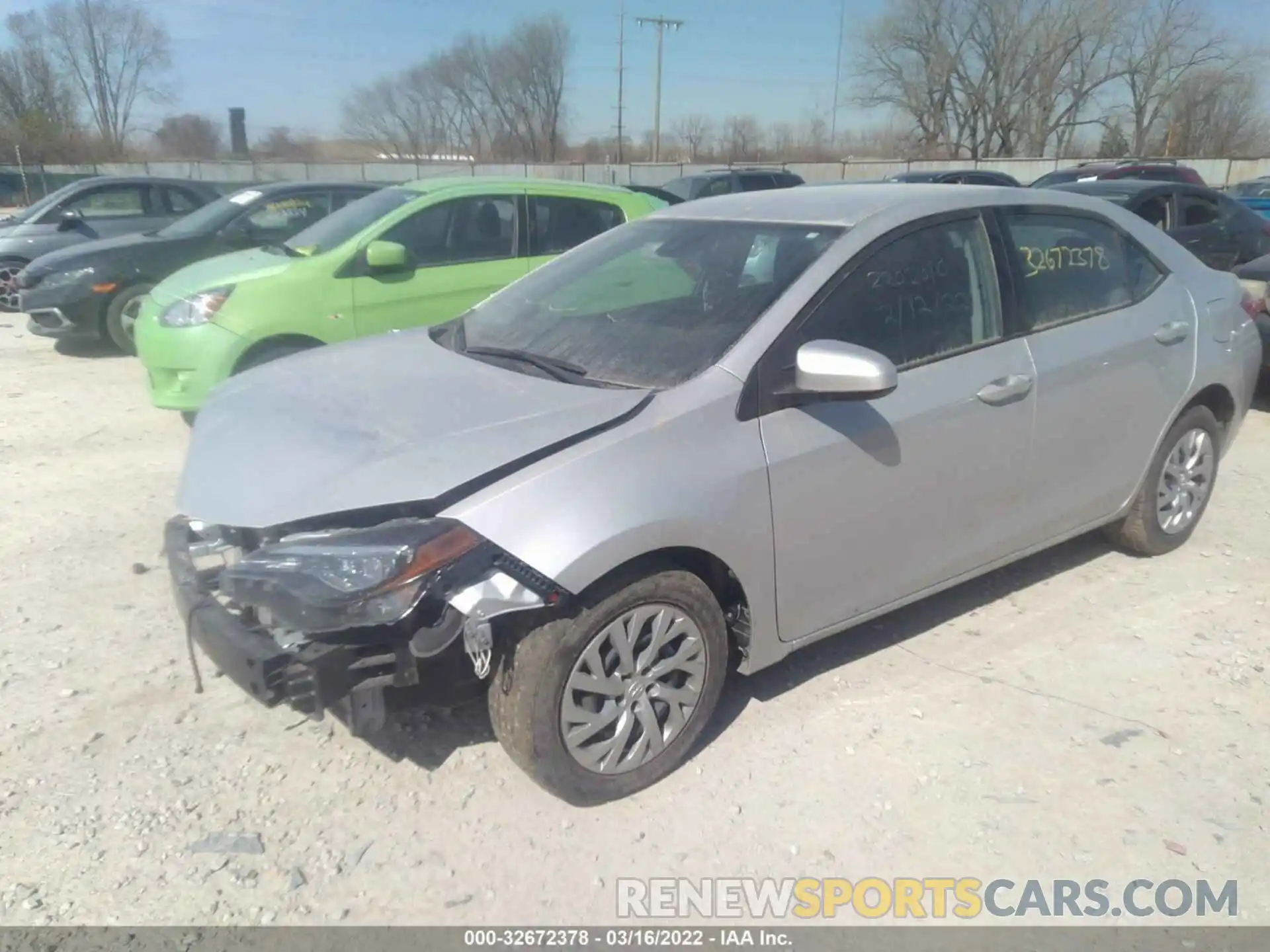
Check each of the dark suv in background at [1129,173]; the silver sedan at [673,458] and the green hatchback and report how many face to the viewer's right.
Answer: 0

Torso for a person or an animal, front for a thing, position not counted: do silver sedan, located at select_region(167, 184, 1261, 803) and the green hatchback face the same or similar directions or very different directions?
same or similar directions

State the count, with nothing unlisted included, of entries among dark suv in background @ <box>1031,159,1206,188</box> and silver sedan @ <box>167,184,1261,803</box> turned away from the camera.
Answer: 0

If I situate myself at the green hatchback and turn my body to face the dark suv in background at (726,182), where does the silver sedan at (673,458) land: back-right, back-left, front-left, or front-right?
back-right

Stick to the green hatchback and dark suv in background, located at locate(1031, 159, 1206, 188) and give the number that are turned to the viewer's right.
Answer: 0

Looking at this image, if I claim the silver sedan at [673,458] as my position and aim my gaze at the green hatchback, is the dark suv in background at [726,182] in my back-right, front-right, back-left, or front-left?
front-right

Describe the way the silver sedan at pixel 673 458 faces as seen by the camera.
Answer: facing the viewer and to the left of the viewer

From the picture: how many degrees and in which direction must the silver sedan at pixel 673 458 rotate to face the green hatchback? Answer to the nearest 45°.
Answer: approximately 90° to its right

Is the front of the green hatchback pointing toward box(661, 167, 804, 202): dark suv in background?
no

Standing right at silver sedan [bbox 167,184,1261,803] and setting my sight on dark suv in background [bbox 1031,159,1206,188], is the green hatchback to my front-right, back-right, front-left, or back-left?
front-left

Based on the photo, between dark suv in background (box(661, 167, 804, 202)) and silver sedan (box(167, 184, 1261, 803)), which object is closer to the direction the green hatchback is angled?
the silver sedan

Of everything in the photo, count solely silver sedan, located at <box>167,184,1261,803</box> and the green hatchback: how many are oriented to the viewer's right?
0

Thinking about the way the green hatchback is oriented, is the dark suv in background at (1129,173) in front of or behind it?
behind
